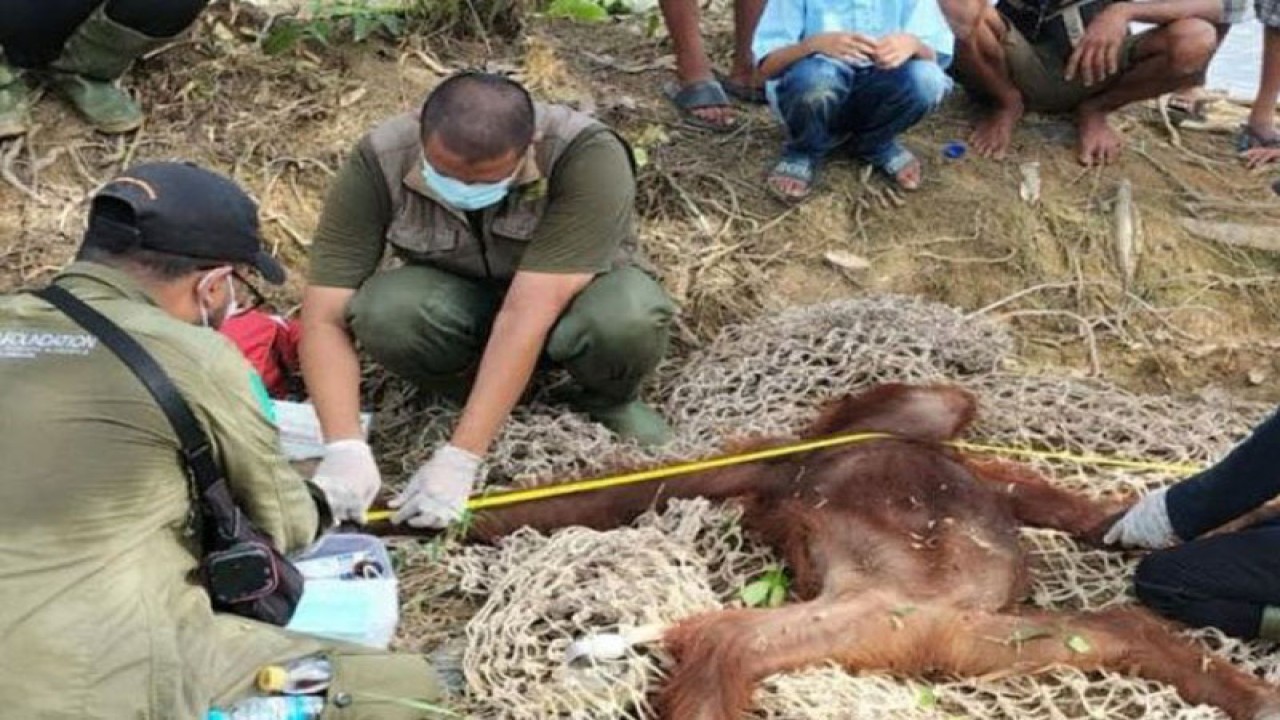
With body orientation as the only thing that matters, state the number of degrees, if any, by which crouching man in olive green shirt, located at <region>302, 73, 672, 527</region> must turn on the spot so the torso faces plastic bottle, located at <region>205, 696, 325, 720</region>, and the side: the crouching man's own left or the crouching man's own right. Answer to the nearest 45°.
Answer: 0° — they already face it

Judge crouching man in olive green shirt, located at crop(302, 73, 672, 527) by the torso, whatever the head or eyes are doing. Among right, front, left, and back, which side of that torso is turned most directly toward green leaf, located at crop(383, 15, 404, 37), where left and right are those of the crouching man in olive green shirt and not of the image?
back

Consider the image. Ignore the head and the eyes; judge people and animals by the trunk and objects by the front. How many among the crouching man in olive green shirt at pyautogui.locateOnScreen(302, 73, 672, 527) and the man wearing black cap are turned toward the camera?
1

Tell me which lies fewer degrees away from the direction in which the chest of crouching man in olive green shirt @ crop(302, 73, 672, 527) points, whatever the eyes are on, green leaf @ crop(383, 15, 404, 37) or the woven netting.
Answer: the woven netting

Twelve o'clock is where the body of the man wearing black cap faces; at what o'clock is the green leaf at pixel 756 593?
The green leaf is roughly at 1 o'clock from the man wearing black cap.

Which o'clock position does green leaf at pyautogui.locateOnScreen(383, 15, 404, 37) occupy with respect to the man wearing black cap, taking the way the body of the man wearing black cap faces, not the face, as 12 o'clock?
The green leaf is roughly at 11 o'clock from the man wearing black cap.

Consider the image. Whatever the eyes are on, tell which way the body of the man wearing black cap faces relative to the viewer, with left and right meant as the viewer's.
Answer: facing away from the viewer and to the right of the viewer

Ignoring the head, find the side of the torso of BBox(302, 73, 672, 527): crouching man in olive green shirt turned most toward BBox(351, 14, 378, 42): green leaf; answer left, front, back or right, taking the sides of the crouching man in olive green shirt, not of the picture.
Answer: back

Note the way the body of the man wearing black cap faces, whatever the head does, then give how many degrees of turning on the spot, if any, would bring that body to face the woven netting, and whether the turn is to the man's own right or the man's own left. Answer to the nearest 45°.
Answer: approximately 45° to the man's own right

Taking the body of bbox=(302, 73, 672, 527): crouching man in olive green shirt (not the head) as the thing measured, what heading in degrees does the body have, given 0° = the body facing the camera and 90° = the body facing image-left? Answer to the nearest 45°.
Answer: approximately 0°

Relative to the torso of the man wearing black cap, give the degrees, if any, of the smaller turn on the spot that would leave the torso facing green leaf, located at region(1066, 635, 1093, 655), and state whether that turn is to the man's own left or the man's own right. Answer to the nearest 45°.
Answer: approximately 45° to the man's own right
